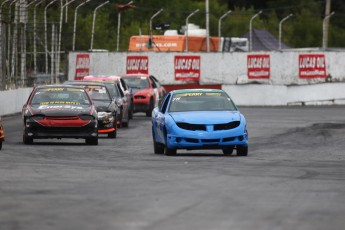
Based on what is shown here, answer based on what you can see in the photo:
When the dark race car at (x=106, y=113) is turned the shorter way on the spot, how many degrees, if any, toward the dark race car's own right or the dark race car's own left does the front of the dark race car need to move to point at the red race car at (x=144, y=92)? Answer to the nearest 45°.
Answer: approximately 180°

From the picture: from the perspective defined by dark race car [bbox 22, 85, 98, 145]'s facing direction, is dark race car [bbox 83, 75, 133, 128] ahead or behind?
behind

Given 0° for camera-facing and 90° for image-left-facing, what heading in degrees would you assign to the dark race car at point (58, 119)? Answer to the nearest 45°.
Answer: approximately 0°

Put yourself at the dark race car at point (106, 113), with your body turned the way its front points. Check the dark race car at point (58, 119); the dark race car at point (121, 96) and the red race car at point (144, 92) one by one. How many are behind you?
2

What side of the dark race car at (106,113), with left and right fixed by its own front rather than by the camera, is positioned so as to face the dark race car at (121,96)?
back

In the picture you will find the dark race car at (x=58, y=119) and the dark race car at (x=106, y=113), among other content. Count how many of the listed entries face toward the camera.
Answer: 2

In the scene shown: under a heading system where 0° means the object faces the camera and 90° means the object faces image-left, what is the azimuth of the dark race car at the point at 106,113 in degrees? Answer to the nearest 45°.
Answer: approximately 0°

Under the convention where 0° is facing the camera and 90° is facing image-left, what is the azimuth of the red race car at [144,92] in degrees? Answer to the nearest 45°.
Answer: approximately 45°
